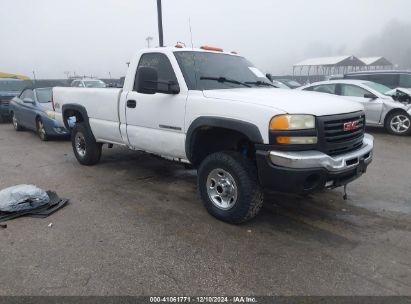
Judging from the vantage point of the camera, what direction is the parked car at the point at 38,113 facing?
facing the viewer and to the right of the viewer

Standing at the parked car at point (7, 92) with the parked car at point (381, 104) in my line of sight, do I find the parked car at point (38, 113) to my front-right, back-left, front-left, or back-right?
front-right

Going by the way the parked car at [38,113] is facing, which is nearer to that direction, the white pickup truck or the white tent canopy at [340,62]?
the white pickup truck

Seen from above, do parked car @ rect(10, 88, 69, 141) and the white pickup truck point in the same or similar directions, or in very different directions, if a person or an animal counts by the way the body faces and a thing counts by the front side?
same or similar directions

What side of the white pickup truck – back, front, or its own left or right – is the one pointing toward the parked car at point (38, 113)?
back

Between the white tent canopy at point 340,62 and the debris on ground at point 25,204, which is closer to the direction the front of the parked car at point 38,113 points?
the debris on ground

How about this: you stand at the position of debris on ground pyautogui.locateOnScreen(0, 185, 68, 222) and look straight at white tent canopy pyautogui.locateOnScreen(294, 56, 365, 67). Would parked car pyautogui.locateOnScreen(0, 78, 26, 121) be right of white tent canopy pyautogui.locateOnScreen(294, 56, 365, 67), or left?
left

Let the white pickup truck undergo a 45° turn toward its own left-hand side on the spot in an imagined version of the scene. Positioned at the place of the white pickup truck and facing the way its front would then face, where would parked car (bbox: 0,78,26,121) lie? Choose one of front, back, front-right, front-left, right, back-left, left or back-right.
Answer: back-left

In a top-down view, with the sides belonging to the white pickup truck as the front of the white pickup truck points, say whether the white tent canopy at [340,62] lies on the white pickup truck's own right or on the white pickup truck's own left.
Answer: on the white pickup truck's own left

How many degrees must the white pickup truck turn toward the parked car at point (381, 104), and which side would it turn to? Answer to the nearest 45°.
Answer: approximately 90° to its left

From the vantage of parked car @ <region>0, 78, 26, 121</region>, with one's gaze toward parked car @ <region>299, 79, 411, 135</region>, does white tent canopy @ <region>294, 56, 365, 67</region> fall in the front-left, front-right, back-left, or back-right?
front-left

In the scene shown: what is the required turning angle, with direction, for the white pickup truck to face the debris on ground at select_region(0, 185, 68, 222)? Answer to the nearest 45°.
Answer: approximately 135° to its right

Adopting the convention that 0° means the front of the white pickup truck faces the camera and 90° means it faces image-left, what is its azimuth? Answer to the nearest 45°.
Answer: approximately 315°
